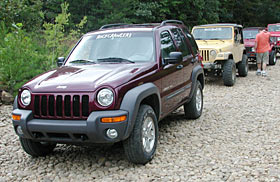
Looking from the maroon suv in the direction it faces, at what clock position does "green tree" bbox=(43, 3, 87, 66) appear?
The green tree is roughly at 4 o'clock from the maroon suv.

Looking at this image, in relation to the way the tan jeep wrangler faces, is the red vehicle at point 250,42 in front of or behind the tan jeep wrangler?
behind

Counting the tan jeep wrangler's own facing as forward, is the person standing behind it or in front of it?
behind

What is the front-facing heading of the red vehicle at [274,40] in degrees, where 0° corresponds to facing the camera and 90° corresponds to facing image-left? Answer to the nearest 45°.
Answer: approximately 45°
